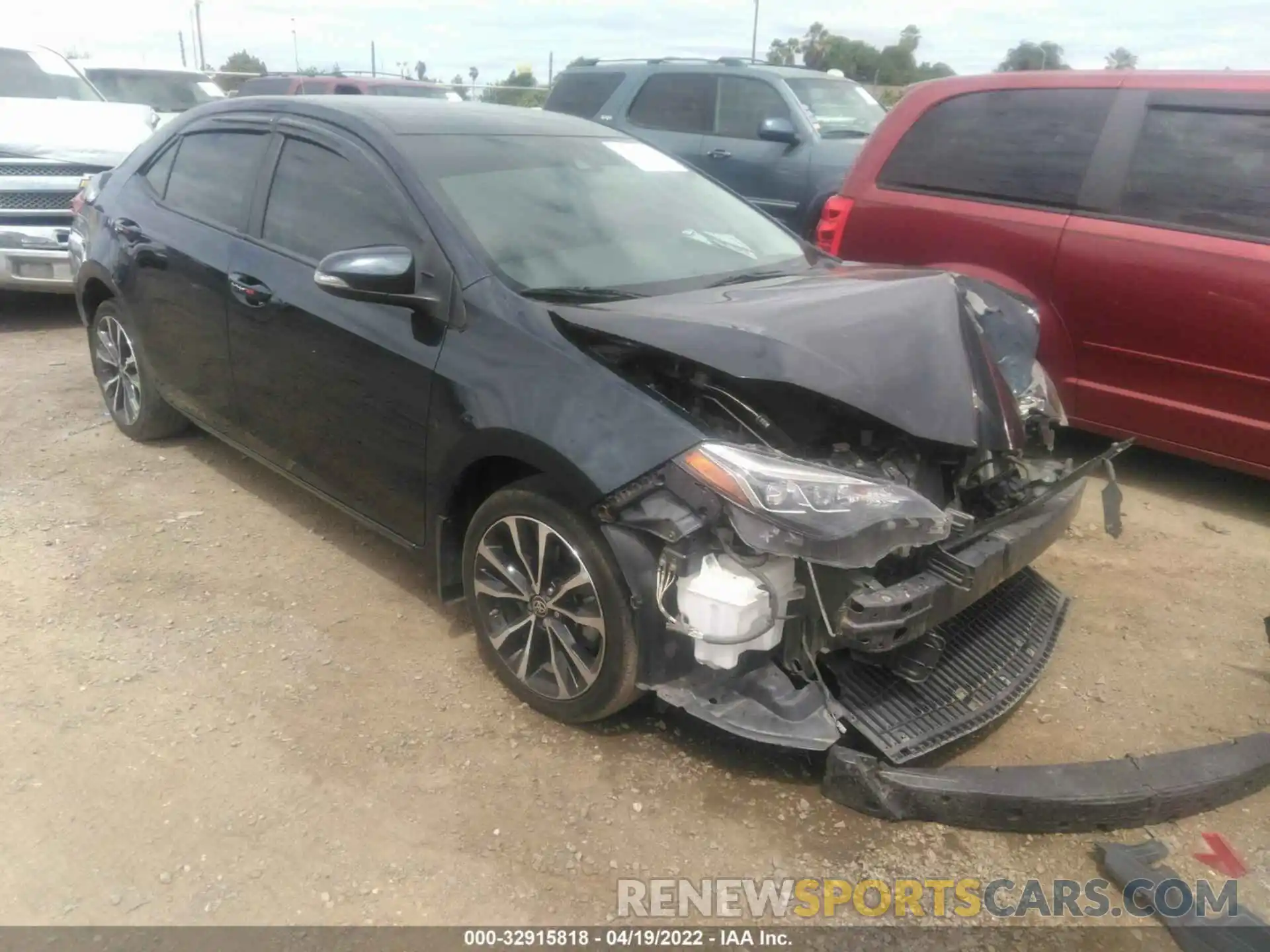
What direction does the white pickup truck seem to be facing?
toward the camera

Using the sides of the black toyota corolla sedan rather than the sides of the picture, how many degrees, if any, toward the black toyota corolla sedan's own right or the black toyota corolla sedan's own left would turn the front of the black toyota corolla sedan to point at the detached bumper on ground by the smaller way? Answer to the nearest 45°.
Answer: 0° — it already faces it

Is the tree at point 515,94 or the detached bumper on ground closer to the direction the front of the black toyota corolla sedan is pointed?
the detached bumper on ground

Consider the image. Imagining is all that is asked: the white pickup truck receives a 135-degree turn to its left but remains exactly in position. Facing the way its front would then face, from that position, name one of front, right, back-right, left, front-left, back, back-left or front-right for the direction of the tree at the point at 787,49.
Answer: front

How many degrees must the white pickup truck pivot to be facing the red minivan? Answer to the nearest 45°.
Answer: approximately 45° to its left

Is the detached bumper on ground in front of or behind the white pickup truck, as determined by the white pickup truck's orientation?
in front

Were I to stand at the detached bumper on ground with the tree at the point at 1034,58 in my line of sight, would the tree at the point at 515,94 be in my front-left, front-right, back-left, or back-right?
front-left

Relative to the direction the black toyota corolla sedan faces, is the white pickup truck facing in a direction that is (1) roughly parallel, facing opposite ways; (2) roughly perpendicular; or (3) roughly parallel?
roughly parallel

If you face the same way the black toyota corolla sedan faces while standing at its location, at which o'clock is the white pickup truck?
The white pickup truck is roughly at 6 o'clock from the black toyota corolla sedan.

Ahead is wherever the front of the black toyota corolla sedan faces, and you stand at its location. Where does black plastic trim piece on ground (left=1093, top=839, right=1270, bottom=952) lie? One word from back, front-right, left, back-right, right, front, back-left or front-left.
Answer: front

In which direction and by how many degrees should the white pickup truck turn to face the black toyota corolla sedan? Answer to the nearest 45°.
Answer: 0° — it already faces it

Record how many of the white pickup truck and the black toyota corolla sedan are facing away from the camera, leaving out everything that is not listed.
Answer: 0

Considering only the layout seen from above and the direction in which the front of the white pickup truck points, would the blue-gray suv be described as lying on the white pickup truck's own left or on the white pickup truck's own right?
on the white pickup truck's own left

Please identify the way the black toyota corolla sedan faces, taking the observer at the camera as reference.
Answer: facing the viewer and to the right of the viewer

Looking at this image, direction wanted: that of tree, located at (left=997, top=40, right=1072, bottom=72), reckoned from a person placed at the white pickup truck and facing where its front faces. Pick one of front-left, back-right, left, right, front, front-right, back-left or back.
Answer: left

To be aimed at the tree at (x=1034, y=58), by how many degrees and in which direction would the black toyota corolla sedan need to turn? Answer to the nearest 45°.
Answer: approximately 135° to its left

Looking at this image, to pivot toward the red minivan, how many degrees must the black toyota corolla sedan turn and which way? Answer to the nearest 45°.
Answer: approximately 90° to its left
